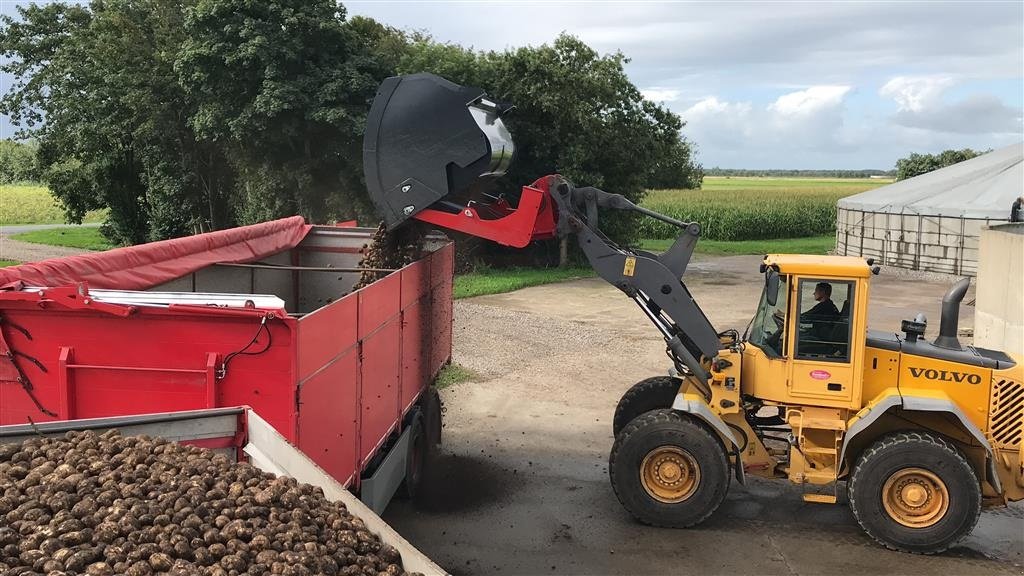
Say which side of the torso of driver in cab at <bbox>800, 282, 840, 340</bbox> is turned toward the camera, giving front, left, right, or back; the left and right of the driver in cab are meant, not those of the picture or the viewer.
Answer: left

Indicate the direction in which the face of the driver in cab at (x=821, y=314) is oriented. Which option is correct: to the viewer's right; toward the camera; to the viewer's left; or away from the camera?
to the viewer's left

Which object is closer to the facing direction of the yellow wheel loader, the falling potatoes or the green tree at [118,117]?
the falling potatoes

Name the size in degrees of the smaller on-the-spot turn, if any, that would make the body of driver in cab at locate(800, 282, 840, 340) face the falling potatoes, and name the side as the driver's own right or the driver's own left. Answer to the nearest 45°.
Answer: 0° — they already face it

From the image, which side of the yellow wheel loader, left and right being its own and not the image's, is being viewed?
left

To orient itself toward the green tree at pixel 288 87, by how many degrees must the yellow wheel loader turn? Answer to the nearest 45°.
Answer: approximately 45° to its right
